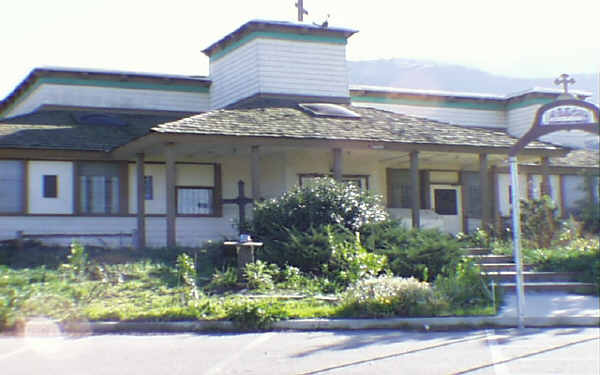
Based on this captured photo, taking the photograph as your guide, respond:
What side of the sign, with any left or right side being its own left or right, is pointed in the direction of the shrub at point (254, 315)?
right

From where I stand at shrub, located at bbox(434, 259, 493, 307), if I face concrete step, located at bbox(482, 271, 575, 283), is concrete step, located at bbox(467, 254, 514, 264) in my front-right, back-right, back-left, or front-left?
front-left

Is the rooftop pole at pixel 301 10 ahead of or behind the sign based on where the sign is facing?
behind

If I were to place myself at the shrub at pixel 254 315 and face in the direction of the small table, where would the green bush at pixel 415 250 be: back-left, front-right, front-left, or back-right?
front-right

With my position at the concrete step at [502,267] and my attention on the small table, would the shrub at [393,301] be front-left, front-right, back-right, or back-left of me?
front-left

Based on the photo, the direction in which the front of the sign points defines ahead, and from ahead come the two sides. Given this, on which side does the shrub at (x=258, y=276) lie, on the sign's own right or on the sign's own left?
on the sign's own right

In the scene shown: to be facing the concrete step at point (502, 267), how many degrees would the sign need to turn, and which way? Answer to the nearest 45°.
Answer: approximately 180°

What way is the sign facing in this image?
toward the camera

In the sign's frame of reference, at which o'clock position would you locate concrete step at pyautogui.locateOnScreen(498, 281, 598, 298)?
The concrete step is roughly at 6 o'clock from the sign.

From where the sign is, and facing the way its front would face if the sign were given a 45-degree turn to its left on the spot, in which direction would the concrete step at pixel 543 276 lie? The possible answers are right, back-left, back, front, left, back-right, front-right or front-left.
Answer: back-left
